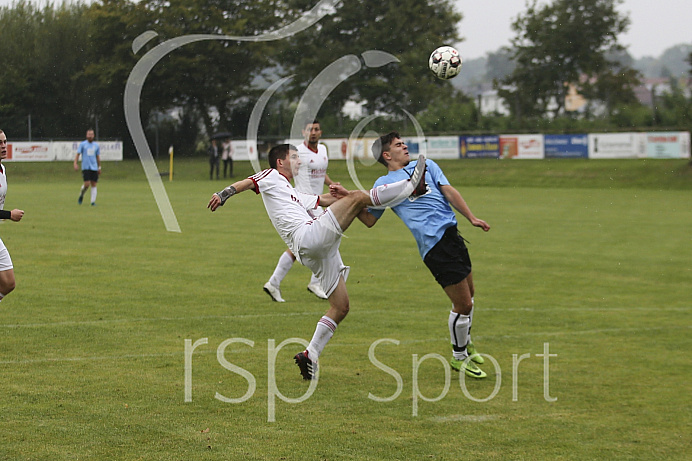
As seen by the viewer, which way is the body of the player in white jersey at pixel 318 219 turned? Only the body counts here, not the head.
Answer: to the viewer's right

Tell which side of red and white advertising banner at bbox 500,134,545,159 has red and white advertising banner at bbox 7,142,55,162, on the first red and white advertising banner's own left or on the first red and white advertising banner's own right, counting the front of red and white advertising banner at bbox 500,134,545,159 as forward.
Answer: on the first red and white advertising banner's own right

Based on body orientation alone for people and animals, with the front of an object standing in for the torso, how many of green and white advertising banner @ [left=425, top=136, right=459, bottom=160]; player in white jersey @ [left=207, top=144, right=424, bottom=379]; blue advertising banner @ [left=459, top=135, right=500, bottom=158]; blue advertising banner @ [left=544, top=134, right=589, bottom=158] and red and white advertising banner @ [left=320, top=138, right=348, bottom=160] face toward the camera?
4

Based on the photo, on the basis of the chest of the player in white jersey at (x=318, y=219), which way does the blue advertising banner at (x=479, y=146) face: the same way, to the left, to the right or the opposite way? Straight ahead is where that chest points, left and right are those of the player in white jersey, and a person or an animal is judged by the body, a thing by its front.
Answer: to the right

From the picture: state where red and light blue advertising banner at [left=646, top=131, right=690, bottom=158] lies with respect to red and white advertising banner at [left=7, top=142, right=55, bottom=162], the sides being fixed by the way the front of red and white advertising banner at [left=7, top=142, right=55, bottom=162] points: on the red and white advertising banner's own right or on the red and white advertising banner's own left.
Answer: on the red and white advertising banner's own left

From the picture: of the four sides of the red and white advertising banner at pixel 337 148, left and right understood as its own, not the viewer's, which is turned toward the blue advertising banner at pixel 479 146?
left

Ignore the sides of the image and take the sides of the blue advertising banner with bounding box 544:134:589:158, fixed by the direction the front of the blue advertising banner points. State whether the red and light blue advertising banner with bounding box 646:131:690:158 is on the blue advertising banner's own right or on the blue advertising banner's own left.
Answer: on the blue advertising banner's own left
